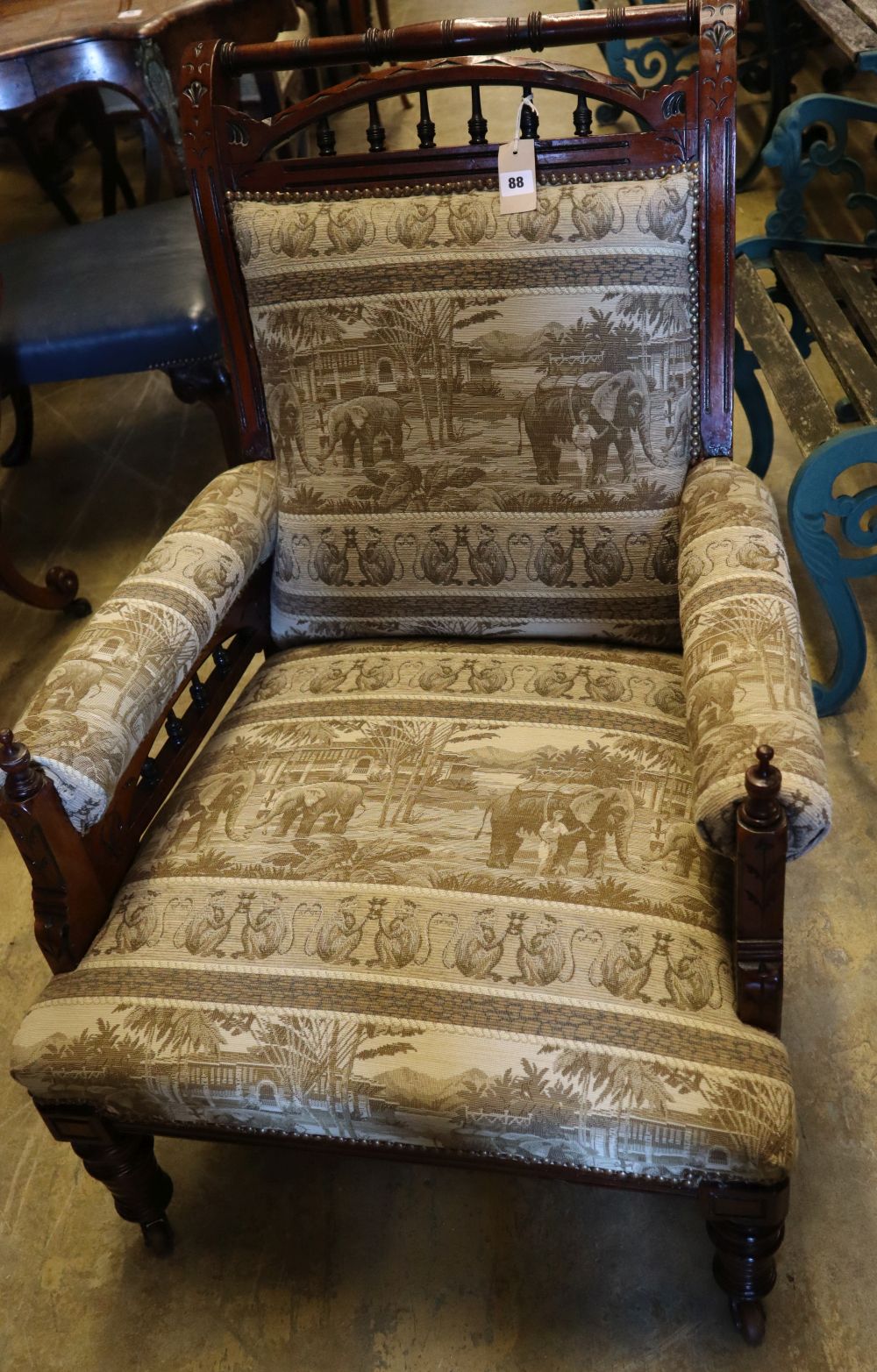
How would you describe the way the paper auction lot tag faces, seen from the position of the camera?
facing the viewer

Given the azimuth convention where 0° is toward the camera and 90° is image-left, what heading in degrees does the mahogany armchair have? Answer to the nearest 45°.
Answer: approximately 0°

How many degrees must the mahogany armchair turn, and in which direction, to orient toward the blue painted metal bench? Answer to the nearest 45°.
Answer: approximately 135° to its left

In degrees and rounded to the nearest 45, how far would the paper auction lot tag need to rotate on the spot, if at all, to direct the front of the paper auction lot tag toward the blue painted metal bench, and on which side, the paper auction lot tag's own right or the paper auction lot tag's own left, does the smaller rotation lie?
approximately 135° to the paper auction lot tag's own left
